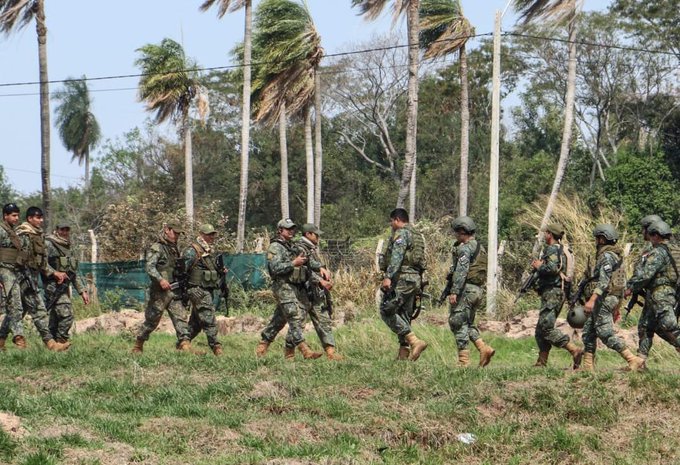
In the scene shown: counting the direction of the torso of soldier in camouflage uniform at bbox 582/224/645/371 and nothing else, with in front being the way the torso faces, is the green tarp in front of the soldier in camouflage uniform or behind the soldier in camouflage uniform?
in front

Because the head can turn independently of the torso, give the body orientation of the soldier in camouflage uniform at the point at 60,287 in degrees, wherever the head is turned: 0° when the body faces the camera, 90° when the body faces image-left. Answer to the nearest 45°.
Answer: approximately 315°

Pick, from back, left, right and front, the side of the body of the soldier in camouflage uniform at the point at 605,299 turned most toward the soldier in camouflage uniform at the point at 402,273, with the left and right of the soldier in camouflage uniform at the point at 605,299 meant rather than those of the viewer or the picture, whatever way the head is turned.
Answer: front

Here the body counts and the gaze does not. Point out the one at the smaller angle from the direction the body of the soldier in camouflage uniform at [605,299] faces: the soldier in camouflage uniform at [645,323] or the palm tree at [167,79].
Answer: the palm tree

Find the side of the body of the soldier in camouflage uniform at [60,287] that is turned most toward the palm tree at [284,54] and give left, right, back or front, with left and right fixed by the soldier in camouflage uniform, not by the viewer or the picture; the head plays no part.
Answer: left

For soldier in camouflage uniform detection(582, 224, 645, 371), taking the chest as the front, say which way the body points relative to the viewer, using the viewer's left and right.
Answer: facing to the left of the viewer

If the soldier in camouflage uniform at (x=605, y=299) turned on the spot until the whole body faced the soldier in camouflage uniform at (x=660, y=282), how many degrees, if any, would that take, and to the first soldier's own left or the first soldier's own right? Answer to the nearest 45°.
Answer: approximately 180°

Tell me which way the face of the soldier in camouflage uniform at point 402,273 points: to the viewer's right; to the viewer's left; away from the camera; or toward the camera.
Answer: to the viewer's left

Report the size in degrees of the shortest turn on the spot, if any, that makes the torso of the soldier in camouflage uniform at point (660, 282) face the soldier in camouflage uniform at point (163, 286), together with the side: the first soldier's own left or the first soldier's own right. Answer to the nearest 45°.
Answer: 0° — they already face them

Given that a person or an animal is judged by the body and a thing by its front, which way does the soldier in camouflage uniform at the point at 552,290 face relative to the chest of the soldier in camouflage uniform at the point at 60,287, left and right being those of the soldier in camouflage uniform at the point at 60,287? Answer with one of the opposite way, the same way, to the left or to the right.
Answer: the opposite way

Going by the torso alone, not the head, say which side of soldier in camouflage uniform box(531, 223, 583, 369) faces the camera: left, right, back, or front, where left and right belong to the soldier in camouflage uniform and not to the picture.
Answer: left

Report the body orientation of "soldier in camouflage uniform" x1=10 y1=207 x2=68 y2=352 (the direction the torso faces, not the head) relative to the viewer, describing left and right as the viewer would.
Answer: facing to the right of the viewer

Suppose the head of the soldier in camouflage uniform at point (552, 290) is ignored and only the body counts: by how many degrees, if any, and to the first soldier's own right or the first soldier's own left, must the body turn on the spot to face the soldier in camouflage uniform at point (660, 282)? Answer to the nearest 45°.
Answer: approximately 180°

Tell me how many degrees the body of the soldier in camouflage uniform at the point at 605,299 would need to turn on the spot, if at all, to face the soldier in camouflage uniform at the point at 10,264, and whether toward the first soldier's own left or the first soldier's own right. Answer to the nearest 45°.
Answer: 0° — they already face them
